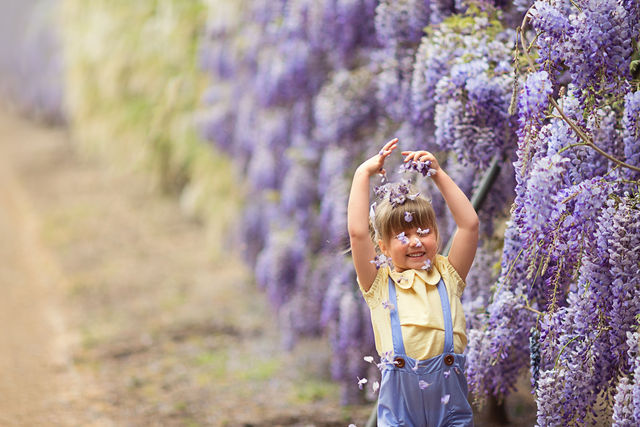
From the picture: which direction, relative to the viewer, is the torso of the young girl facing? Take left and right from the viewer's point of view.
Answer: facing the viewer
